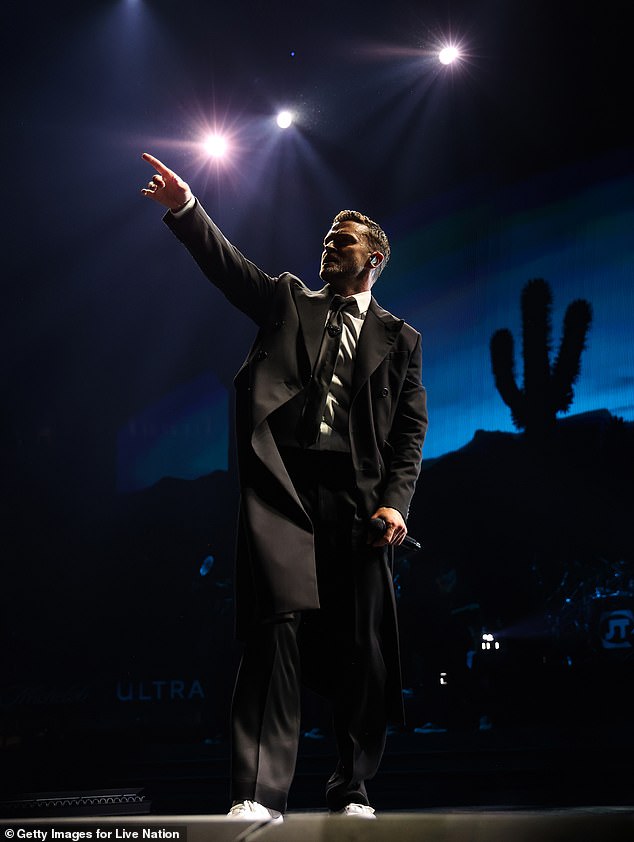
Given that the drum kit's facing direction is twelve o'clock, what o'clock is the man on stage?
The man on stage is roughly at 12 o'clock from the drum kit.

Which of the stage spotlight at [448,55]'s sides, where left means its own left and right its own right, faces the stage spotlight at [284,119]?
right

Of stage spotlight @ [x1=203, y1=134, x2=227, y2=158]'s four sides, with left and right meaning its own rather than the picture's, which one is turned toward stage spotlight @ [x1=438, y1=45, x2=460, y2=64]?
left

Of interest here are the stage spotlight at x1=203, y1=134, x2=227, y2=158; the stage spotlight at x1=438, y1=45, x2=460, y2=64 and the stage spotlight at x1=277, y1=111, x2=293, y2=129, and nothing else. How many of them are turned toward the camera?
3

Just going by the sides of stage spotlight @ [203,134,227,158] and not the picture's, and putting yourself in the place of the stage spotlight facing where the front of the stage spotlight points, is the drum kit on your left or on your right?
on your left

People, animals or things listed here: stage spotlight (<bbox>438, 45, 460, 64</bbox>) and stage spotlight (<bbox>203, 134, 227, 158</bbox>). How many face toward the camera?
2
